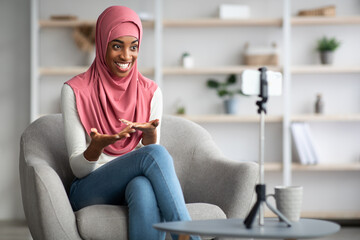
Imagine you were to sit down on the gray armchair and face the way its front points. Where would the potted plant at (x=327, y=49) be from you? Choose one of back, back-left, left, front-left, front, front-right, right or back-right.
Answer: left

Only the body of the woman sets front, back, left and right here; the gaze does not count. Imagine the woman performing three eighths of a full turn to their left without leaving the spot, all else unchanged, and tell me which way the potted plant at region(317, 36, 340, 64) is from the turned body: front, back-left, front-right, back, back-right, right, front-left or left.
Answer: front-right

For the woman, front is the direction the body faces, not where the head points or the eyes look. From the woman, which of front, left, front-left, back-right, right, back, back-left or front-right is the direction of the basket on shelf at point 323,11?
left

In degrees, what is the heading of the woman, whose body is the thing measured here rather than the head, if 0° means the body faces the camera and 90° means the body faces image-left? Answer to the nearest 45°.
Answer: approximately 315°

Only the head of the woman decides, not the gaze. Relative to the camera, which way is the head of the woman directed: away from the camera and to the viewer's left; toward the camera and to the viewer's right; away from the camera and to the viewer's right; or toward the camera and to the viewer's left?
toward the camera and to the viewer's right

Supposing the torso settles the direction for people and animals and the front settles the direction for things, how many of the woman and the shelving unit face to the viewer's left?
0

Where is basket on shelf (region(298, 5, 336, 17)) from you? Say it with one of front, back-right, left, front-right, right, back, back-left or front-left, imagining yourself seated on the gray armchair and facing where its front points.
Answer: left

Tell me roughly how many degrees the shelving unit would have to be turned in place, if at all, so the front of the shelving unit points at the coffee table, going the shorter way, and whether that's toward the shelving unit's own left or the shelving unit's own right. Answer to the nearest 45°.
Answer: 0° — it already faces it

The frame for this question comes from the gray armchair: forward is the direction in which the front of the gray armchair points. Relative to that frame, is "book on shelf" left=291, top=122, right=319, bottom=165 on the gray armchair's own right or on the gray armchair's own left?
on the gray armchair's own left

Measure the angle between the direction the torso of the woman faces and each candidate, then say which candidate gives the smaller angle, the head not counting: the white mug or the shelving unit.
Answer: the white mug

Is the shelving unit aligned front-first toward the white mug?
yes
